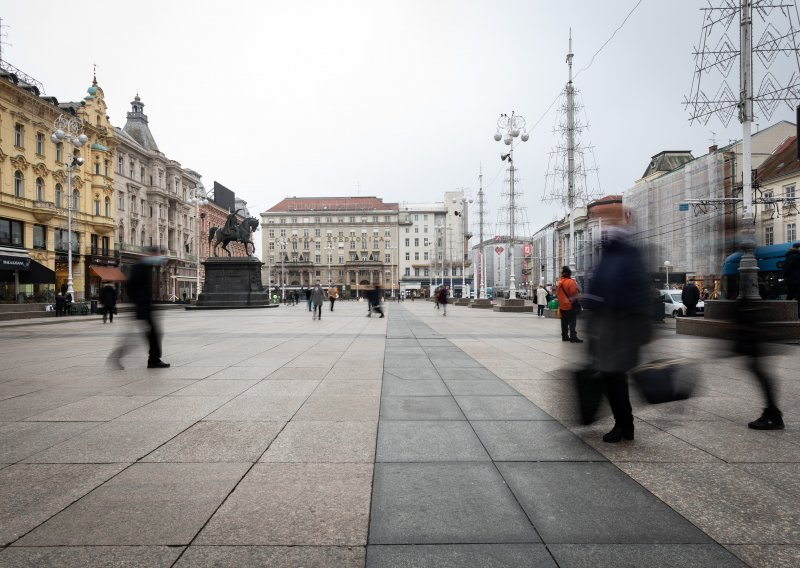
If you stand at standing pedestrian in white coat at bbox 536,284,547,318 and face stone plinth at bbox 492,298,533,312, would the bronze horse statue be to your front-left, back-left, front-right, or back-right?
front-left

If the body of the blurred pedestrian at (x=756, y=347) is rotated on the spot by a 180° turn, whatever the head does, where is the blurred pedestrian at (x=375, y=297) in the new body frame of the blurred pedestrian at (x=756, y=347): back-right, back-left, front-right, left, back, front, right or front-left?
back-left

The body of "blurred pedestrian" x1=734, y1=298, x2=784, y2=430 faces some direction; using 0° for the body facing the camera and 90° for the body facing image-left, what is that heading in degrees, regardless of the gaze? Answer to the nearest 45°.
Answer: approximately 90°

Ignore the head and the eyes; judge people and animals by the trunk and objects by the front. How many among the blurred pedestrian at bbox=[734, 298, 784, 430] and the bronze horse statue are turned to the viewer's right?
1

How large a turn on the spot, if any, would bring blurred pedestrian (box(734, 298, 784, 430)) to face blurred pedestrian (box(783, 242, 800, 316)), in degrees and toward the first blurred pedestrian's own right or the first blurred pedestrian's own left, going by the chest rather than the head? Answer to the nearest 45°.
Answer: approximately 90° to the first blurred pedestrian's own right

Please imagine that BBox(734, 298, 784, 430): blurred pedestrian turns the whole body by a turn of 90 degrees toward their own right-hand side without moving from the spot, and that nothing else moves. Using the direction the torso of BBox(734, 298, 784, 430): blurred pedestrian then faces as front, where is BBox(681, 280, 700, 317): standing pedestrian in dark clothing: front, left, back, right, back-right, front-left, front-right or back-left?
front
